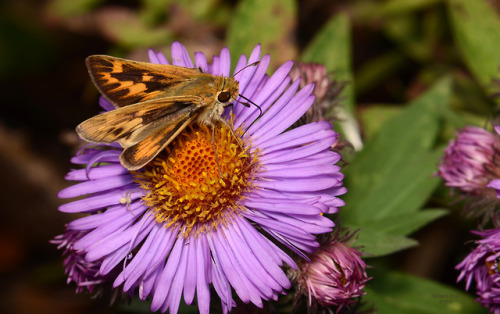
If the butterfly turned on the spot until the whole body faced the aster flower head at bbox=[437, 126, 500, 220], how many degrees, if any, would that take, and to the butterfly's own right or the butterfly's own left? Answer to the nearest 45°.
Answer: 0° — it already faces it

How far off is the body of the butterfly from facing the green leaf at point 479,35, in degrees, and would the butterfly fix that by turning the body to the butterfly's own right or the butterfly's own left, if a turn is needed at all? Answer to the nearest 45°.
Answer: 0° — it already faces it

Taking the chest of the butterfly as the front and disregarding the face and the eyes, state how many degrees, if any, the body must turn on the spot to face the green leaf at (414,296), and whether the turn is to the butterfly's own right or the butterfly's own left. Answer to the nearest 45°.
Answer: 0° — it already faces it

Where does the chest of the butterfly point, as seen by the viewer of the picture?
to the viewer's right

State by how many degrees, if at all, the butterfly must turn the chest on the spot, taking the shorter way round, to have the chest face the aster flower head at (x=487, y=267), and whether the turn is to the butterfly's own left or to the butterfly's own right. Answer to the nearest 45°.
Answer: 0° — it already faces it

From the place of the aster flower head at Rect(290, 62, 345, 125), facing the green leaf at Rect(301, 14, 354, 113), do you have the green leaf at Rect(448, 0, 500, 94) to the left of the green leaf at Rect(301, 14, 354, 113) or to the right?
right

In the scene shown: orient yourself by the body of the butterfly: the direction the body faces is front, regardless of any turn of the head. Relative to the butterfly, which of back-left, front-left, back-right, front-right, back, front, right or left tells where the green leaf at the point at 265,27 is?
front-left
